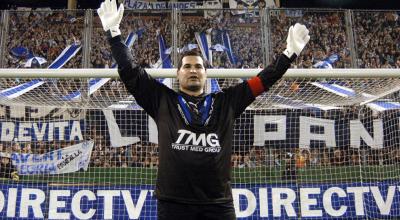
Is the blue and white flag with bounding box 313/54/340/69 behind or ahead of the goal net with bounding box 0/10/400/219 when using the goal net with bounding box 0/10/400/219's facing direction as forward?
behind

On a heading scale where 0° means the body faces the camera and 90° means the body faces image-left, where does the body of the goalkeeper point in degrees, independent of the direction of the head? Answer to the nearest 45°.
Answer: approximately 0°

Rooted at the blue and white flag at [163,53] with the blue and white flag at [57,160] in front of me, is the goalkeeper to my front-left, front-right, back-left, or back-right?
front-left

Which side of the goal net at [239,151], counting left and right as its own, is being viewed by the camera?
front

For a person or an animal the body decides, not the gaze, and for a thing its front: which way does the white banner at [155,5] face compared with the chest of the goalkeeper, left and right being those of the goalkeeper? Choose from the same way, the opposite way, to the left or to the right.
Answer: the same way

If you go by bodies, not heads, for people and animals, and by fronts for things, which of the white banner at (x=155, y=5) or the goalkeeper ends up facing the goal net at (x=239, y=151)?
the white banner

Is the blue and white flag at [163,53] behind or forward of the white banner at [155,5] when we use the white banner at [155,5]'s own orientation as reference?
forward

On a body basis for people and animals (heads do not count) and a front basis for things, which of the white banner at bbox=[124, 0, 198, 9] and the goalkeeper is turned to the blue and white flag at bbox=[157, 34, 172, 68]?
the white banner

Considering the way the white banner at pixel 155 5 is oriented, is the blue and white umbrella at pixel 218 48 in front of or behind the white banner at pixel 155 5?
in front

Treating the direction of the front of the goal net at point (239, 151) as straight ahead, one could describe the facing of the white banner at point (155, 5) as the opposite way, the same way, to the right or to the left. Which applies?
the same way

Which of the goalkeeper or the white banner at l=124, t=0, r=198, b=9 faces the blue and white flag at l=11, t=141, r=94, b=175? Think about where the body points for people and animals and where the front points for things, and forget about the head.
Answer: the white banner

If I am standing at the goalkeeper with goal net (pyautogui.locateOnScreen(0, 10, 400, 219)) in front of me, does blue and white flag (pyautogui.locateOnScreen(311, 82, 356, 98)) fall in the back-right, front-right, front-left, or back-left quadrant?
front-right

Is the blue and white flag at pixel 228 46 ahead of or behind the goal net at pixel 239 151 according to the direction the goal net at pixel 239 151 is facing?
behind

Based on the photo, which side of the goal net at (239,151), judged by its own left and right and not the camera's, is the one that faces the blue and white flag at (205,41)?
back

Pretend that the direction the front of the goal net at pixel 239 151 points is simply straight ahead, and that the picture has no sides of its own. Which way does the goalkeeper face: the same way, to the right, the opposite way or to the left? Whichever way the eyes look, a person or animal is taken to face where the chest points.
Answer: the same way

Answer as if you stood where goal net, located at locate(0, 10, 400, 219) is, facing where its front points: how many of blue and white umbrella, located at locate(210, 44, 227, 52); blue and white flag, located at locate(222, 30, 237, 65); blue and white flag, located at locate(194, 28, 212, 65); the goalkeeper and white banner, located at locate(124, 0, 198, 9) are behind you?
4

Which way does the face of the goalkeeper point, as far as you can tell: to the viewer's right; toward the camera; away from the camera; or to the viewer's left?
toward the camera

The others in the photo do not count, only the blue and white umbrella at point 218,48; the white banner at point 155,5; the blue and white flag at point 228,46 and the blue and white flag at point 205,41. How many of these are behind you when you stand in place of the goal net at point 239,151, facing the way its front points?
4

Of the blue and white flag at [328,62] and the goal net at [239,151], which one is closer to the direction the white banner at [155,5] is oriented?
the goal net

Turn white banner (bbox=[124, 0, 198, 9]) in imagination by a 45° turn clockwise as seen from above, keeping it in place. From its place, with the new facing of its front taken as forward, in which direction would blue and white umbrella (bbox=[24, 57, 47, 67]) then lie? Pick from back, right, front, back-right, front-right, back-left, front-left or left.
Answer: front
